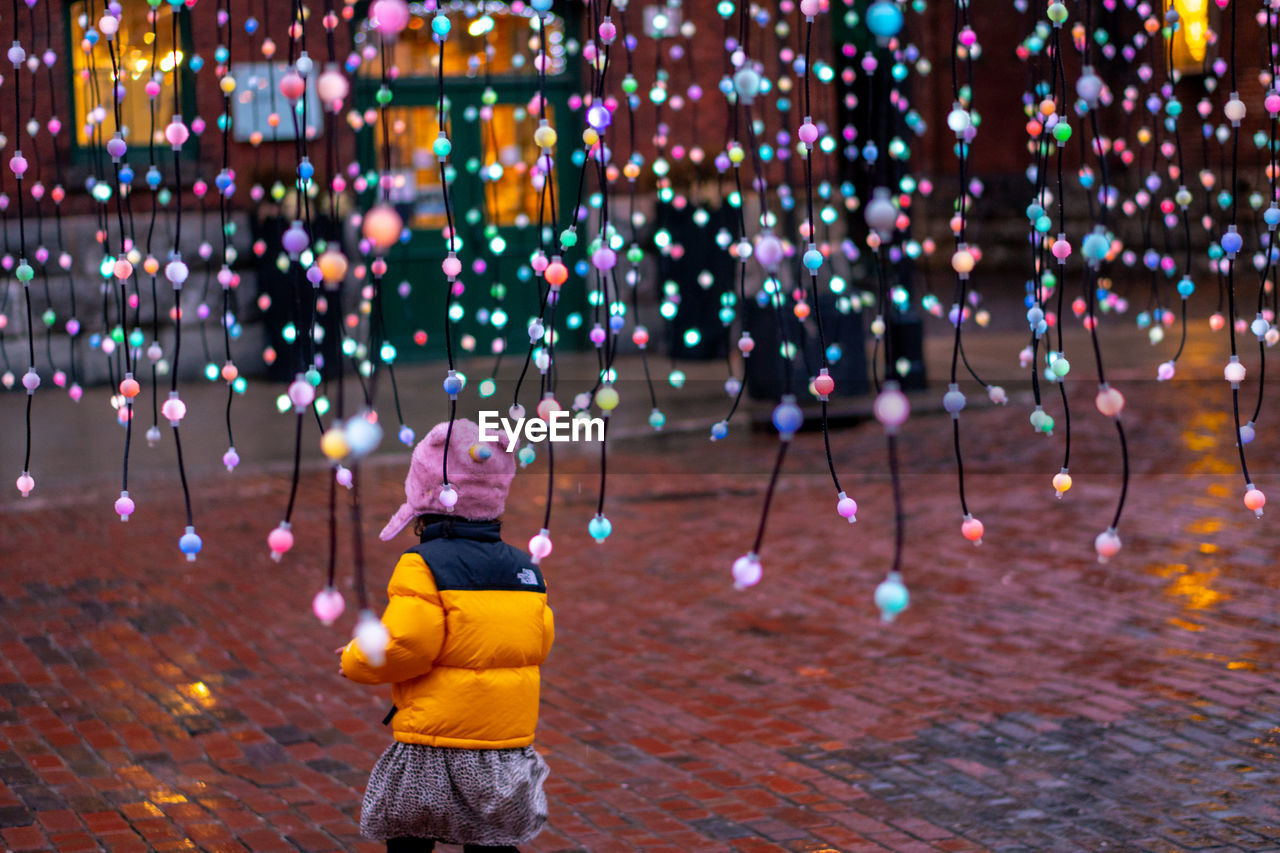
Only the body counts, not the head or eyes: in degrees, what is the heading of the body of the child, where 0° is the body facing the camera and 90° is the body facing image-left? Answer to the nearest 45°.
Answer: approximately 135°
